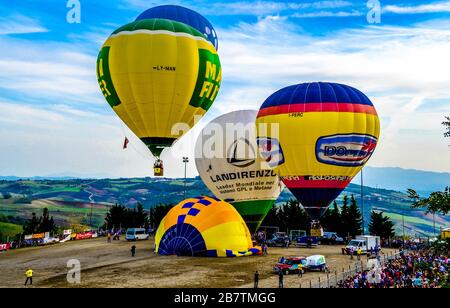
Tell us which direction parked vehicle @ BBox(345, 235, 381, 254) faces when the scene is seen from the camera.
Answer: facing the viewer and to the left of the viewer

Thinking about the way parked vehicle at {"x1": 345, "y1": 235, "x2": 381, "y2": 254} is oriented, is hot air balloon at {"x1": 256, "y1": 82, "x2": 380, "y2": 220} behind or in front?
in front

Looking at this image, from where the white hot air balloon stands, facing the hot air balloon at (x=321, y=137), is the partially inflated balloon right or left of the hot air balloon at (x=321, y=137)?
right

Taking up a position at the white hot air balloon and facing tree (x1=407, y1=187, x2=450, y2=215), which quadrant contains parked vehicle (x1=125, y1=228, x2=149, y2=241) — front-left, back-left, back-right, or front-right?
back-right

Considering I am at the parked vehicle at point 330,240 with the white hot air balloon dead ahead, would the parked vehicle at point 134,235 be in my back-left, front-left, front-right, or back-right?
front-right

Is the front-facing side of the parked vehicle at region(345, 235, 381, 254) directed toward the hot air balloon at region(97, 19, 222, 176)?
yes

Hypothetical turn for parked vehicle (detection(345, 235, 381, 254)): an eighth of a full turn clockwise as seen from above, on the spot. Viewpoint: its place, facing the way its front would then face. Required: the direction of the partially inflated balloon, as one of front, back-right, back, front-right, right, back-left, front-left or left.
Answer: front-left
